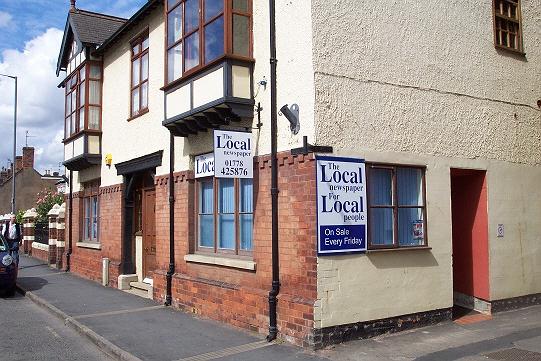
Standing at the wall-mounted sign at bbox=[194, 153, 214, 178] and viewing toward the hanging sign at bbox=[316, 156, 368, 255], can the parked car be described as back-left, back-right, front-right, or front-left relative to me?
back-right

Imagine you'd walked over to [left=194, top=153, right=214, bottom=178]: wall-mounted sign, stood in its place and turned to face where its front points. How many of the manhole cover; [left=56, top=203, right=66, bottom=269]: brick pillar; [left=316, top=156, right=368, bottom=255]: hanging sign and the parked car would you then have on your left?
2

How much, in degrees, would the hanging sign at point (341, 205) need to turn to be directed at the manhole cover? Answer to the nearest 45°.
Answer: approximately 45° to its left

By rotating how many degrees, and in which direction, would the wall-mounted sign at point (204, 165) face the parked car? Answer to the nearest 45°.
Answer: approximately 90° to its right

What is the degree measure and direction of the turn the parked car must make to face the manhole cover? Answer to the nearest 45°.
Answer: approximately 45° to its left

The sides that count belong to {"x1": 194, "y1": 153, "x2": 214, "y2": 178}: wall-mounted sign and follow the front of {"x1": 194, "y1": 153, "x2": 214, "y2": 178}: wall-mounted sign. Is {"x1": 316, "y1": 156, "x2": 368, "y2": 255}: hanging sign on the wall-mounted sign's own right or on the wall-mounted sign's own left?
on the wall-mounted sign's own left

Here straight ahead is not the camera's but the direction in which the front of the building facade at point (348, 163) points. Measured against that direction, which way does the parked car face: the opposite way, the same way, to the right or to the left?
to the left
